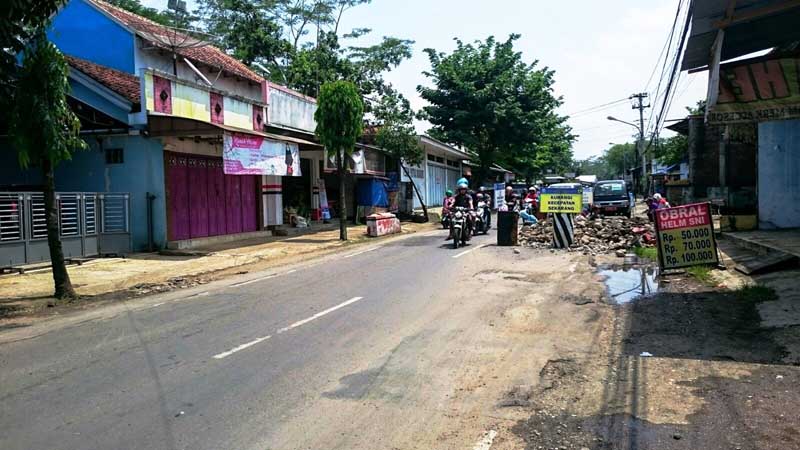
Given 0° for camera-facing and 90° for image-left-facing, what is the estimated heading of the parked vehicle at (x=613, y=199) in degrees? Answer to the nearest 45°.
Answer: approximately 0°

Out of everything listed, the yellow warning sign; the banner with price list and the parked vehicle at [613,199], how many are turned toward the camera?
3

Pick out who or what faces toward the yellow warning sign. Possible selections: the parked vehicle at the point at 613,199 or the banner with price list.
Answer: the parked vehicle

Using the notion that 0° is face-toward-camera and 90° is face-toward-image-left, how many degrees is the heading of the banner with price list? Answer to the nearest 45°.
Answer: approximately 0°

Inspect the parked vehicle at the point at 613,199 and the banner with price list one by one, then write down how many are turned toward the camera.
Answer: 2

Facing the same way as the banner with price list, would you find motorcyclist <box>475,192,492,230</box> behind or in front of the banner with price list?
behind

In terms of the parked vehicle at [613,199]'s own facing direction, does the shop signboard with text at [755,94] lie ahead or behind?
ahead

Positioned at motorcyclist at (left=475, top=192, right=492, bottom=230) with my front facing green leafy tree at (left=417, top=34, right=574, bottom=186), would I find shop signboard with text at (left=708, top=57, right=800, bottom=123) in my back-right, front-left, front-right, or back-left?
back-right

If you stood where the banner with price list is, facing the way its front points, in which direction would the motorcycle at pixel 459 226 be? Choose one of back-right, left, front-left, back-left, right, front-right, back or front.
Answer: back-right
